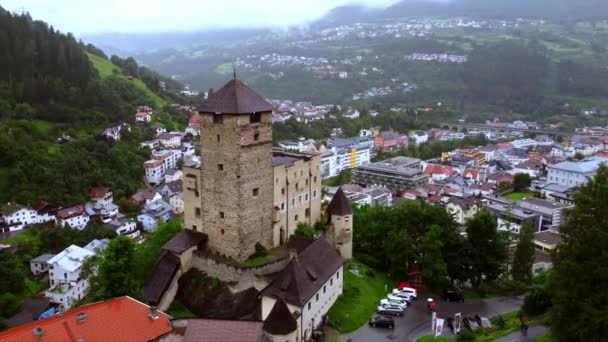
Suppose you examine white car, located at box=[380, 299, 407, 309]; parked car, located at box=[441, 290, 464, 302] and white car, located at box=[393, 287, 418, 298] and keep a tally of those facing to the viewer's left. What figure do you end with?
2

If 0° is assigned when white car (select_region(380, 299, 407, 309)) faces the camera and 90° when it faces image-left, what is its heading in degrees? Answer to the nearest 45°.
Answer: approximately 90°

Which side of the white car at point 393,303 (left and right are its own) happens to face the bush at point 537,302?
back

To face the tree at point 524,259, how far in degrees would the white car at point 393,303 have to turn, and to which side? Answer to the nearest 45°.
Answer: approximately 135° to its right

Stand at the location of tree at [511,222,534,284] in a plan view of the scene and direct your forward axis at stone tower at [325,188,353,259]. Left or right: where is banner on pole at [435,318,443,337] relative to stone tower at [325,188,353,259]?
left

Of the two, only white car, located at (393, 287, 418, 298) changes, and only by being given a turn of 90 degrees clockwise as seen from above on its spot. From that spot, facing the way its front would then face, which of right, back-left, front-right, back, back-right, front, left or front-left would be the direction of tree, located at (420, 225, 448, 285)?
front-right

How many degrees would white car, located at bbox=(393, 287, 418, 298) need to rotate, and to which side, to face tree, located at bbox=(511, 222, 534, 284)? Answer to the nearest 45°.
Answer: approximately 135° to its right

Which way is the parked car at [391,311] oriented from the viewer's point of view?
to the viewer's left

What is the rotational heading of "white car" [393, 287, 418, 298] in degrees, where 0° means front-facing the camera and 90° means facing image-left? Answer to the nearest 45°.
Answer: approximately 90°
